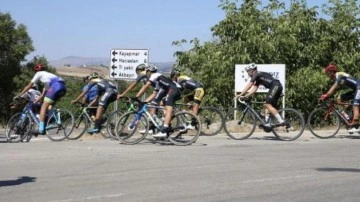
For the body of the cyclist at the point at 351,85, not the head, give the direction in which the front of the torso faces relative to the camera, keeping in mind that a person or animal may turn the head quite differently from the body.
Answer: to the viewer's left

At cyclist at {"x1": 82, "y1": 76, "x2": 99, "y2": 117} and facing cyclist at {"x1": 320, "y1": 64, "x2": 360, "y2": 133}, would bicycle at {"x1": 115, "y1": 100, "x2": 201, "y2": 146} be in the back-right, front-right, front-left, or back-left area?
front-right

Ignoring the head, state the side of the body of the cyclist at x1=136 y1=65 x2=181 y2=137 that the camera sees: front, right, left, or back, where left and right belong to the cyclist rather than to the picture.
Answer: left

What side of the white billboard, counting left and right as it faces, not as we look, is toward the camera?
front

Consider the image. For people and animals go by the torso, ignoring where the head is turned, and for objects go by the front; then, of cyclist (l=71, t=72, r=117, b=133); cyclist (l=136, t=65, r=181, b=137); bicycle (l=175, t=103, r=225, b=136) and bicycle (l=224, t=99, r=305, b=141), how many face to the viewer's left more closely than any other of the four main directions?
4

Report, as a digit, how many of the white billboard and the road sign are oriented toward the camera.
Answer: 2

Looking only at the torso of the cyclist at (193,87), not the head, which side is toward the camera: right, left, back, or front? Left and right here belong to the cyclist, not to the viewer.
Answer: left

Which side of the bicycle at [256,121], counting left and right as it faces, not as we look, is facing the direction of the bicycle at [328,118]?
back

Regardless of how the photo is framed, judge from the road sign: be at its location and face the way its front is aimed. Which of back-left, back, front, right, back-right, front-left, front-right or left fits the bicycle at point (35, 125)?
front-right

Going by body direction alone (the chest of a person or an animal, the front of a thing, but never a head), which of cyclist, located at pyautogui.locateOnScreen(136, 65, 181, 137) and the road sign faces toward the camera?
the road sign

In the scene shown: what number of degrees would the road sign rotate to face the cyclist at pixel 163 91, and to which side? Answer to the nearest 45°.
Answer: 0° — it already faces them

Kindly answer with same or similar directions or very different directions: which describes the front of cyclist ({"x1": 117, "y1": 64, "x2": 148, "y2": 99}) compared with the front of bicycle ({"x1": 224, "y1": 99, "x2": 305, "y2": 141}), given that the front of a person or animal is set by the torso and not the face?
same or similar directions

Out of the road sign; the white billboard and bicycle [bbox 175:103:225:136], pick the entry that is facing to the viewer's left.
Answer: the bicycle
